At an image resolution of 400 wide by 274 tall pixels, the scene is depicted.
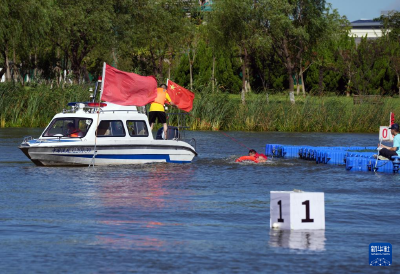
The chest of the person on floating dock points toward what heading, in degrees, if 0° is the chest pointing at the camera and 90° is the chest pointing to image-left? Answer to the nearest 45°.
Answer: approximately 90°

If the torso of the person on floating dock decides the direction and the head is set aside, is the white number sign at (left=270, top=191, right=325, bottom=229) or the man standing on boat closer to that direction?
the man standing on boat

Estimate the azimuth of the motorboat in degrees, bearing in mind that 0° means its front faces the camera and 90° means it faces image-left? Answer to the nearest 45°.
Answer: approximately 90°

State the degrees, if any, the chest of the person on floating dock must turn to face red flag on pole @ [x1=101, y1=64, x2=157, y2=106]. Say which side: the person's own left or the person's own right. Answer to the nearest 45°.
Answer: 0° — they already face it

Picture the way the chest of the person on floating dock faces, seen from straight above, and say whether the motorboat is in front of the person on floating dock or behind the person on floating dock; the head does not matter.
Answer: in front

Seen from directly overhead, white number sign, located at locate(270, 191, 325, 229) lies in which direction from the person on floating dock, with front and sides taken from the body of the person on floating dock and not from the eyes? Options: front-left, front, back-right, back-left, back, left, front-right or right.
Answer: left

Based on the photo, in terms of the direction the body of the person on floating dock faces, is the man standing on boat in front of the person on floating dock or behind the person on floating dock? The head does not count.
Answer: in front

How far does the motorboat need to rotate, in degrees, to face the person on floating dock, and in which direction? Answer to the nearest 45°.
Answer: approximately 180°
